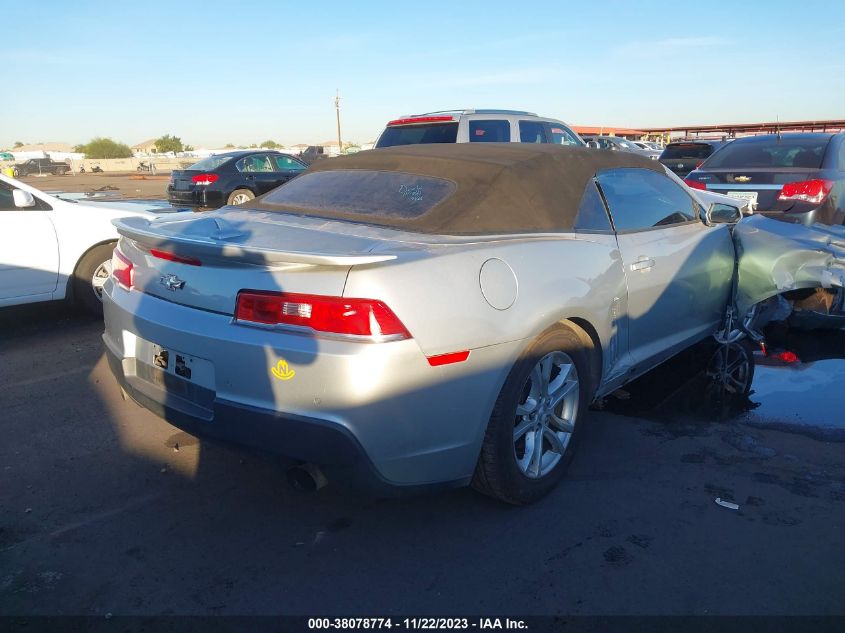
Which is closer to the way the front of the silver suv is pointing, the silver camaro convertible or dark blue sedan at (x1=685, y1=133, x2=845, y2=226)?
the dark blue sedan

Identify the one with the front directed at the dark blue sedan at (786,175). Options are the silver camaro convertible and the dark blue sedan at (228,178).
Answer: the silver camaro convertible

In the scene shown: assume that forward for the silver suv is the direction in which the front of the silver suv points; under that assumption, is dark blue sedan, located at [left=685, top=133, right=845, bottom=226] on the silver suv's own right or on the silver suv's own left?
on the silver suv's own right

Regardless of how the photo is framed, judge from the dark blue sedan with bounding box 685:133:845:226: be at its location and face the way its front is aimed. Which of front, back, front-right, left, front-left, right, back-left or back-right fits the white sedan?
back

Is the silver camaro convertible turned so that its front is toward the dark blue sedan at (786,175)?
yes

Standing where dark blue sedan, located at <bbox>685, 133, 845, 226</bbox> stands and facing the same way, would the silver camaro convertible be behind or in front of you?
behind

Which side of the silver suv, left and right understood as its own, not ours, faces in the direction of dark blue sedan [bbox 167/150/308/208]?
left

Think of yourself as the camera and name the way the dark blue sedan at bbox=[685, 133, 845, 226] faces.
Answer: facing away from the viewer and to the right of the viewer

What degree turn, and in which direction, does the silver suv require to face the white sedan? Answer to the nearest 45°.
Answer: approximately 180°

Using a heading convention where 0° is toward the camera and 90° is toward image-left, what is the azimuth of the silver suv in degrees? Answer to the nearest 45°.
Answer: approximately 225°
